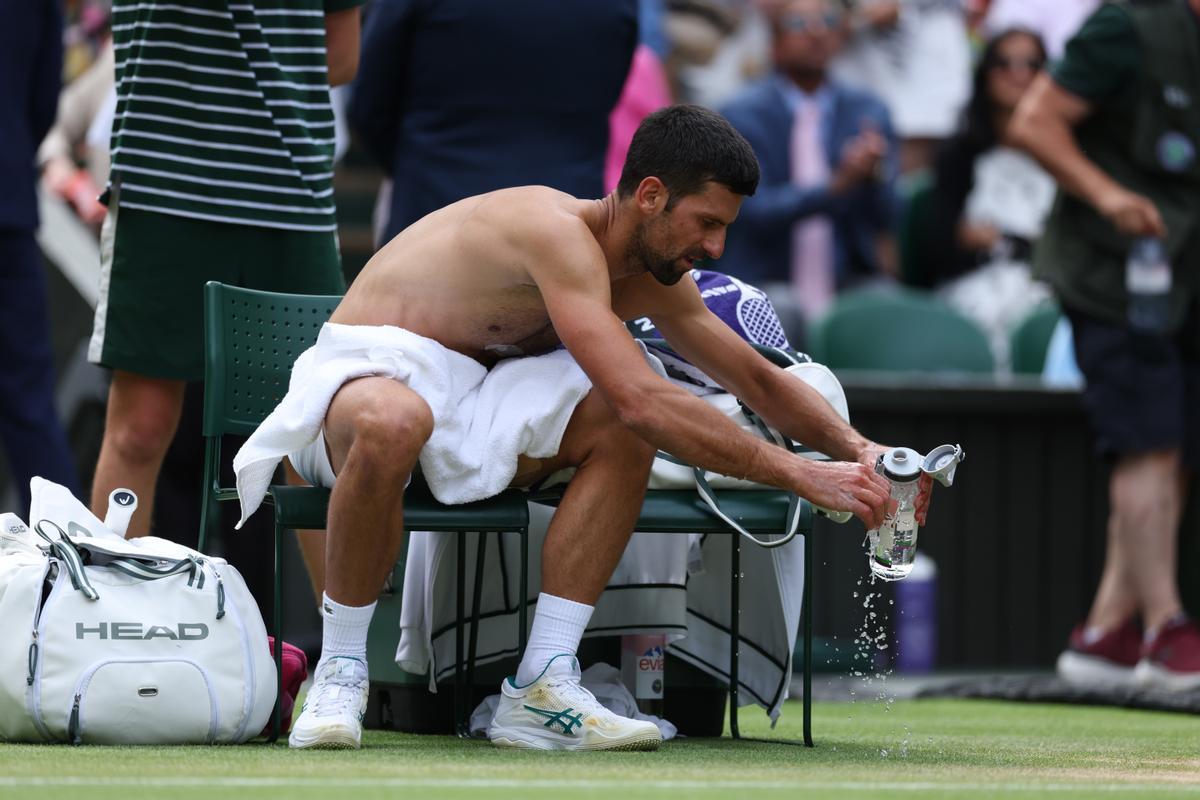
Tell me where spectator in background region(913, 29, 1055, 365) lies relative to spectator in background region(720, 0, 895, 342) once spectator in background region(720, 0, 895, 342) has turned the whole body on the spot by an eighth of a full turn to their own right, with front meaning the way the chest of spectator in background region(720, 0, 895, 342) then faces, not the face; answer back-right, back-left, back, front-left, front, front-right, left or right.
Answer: back

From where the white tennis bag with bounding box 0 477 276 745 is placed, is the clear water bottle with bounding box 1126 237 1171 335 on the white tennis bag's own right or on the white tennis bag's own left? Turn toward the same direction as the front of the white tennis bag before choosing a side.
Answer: on the white tennis bag's own left

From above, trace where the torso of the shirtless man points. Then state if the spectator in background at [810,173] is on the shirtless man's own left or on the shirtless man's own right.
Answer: on the shirtless man's own left

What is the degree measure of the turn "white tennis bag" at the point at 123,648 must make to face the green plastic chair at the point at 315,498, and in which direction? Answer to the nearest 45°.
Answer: approximately 135° to its left

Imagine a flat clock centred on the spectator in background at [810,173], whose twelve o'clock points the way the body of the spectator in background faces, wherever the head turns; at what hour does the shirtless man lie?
The shirtless man is roughly at 12 o'clock from the spectator in background.

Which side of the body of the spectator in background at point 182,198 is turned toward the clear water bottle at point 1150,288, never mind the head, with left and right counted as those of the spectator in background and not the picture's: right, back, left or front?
left

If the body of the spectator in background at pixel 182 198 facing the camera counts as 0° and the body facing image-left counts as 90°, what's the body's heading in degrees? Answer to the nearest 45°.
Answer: approximately 0°

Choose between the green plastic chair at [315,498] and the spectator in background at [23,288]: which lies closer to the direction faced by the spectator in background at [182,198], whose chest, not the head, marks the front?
the green plastic chair

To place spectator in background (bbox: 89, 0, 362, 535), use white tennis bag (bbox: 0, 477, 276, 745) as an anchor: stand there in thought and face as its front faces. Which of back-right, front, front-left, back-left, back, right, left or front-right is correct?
back

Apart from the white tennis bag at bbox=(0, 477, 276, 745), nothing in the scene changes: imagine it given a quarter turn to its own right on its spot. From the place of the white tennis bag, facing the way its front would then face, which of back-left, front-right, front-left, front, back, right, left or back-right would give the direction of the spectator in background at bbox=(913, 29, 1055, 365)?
back-right

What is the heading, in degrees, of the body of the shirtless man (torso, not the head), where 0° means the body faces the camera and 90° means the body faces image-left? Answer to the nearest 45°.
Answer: approximately 315°

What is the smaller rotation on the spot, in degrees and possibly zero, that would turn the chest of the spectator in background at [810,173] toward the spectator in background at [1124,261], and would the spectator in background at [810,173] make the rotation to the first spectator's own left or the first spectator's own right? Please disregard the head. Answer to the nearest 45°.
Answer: approximately 45° to the first spectator's own left
